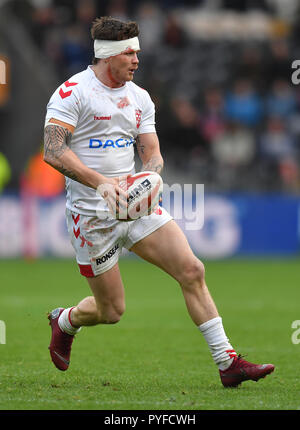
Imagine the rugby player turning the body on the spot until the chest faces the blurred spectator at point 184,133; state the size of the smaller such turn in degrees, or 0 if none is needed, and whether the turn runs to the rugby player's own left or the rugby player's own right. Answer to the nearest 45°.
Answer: approximately 135° to the rugby player's own left

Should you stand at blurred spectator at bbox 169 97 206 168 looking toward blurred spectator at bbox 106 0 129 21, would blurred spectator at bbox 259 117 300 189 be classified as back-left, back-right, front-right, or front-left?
back-right

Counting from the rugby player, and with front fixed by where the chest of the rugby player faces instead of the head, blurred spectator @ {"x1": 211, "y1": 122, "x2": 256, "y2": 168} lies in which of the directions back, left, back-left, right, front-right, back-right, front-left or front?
back-left

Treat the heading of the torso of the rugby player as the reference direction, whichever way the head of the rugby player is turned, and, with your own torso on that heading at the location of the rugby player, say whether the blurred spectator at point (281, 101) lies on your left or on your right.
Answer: on your left

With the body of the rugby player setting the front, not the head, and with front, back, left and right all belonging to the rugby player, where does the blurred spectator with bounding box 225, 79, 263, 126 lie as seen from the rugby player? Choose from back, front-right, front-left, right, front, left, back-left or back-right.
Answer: back-left
